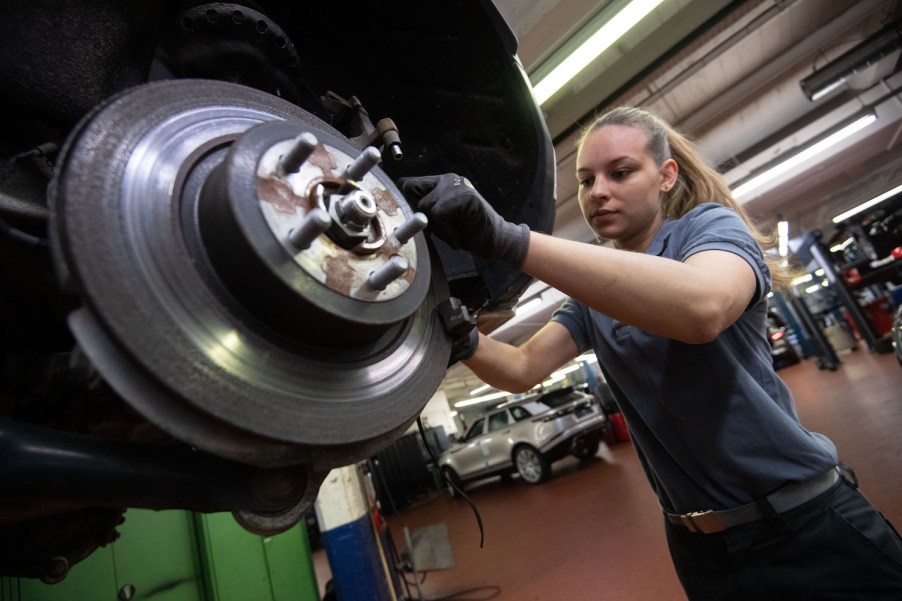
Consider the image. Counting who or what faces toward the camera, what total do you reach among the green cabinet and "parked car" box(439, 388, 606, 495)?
1

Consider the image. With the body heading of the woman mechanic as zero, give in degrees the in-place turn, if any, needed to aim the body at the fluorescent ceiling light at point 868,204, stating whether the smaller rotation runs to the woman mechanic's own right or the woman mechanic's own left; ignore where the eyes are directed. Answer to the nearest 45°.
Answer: approximately 180°

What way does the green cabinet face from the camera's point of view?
toward the camera

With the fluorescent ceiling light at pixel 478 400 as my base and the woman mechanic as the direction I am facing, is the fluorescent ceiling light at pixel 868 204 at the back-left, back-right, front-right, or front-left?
front-left

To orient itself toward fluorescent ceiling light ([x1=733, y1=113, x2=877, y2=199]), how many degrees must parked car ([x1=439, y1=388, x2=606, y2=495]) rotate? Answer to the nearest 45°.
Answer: approximately 180°

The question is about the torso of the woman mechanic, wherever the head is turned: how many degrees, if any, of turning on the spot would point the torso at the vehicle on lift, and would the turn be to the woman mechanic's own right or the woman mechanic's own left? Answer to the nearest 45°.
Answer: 0° — they already face it

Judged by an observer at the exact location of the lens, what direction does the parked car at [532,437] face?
facing away from the viewer and to the left of the viewer

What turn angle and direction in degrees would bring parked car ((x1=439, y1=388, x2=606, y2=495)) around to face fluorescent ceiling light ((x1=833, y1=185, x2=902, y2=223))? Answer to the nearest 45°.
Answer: approximately 135° to its right

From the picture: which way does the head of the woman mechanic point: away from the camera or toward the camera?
toward the camera

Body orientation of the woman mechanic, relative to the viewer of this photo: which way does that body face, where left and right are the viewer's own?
facing the viewer and to the left of the viewer

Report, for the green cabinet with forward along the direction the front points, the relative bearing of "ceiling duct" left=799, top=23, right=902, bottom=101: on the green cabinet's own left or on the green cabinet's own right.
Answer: on the green cabinet's own left

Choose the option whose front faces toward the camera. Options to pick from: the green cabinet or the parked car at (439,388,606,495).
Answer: the green cabinet

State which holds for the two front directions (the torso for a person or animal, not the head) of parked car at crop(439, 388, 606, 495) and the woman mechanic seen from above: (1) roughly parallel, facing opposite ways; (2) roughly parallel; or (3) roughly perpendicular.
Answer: roughly perpendicular
